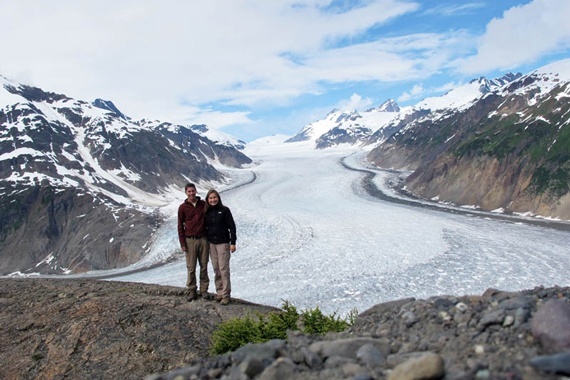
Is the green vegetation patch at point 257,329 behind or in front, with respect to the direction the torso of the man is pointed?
in front

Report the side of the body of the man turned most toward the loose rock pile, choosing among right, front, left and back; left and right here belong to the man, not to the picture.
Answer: front

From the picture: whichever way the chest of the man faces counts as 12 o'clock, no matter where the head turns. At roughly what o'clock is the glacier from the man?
The glacier is roughly at 7 o'clock from the man.

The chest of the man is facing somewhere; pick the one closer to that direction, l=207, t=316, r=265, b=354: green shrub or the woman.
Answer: the green shrub

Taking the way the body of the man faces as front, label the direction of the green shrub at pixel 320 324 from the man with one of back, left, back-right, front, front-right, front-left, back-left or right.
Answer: front-left

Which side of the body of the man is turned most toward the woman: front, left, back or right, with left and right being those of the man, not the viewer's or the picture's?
left

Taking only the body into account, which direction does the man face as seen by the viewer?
toward the camera

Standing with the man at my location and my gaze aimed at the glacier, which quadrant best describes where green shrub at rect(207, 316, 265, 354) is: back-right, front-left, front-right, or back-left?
back-right

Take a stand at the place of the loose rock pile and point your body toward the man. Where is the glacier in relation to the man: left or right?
right

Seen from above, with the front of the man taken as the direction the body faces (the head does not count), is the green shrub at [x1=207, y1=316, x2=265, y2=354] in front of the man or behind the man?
in front
